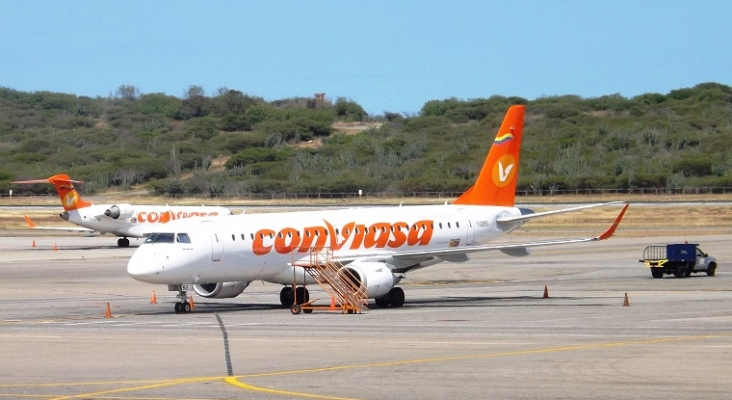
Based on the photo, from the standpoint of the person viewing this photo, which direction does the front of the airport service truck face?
facing away from the viewer and to the right of the viewer

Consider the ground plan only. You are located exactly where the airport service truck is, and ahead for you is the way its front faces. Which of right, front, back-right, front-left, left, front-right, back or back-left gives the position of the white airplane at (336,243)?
back

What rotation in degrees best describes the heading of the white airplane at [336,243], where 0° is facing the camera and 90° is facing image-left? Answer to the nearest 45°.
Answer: approximately 45°

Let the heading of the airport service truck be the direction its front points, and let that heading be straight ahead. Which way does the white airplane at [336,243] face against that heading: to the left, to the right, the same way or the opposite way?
the opposite way

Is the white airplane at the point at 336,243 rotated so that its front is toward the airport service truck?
no

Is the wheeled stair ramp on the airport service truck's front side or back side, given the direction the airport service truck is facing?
on the back side

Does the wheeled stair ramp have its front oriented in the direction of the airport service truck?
no
